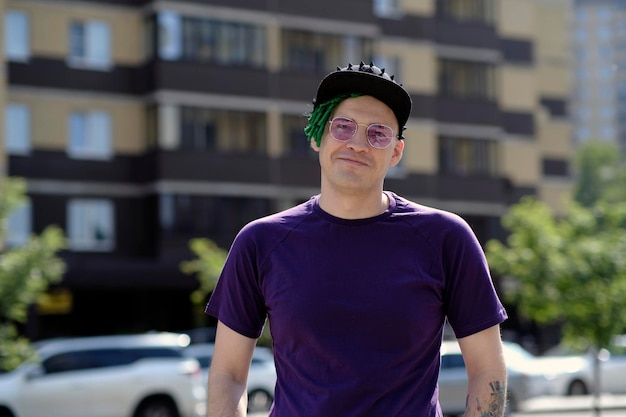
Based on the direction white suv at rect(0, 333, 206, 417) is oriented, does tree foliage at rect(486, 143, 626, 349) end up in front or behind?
behind

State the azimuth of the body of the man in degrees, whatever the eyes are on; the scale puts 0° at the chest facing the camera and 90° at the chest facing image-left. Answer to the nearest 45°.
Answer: approximately 0°

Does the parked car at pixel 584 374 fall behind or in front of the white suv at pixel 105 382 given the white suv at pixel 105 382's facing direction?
behind

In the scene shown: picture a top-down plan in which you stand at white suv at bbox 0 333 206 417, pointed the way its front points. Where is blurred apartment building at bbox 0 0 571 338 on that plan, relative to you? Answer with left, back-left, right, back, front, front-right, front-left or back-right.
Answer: right

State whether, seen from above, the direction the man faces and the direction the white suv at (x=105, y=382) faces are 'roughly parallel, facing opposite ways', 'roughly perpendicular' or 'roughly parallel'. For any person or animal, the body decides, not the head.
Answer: roughly perpendicular

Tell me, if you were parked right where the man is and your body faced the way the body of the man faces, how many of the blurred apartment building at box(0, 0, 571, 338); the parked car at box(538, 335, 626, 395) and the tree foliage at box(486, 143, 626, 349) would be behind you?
3

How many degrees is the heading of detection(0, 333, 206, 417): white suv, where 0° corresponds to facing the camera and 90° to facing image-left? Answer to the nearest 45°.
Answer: approximately 90°

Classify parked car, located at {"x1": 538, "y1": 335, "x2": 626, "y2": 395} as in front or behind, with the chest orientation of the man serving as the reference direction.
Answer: behind

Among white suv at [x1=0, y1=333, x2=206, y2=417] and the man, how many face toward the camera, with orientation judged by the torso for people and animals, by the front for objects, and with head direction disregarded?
1

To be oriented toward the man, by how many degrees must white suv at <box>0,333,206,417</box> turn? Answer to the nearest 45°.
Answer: approximately 90° to its left

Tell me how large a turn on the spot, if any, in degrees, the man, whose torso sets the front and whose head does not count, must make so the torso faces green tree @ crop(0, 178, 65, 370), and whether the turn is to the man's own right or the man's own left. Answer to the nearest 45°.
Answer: approximately 180°
